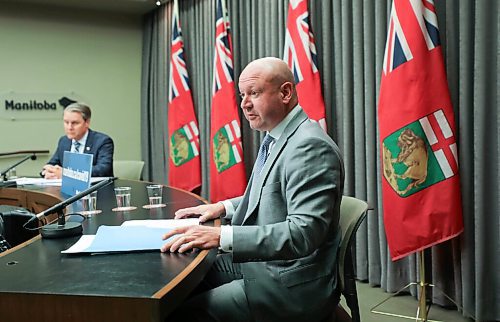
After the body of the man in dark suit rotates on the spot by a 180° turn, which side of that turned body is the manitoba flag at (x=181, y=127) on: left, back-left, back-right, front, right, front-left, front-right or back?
front

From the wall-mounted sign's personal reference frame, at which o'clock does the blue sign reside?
The blue sign is roughly at 12 o'clock from the wall-mounted sign.

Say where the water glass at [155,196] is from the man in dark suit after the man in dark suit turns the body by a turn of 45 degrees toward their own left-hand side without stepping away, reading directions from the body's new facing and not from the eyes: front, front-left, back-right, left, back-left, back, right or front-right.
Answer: front

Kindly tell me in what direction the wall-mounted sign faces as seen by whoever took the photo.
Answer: facing the viewer

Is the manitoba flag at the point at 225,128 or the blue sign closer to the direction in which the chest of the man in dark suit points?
the blue sign

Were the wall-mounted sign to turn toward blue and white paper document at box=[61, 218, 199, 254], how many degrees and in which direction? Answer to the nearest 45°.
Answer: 0° — it already faces it

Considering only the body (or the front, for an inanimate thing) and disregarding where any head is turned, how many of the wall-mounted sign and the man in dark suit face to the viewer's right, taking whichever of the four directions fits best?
0

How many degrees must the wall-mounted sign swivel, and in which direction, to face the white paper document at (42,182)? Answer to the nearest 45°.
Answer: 0° — it already faces it

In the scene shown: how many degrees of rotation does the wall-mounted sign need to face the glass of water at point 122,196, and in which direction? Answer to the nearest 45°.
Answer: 0° — it already faces it

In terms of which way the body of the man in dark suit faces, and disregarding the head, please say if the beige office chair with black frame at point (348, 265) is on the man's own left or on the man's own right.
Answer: on the man's own left

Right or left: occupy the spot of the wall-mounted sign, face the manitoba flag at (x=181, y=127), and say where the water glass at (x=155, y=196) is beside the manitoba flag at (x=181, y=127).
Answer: right

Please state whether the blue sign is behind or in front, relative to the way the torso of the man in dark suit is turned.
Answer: in front

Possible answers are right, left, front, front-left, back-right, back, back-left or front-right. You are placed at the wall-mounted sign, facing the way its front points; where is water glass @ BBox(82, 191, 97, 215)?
front

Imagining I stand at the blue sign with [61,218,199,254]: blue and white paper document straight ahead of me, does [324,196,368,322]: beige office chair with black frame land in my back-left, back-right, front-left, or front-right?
front-left
